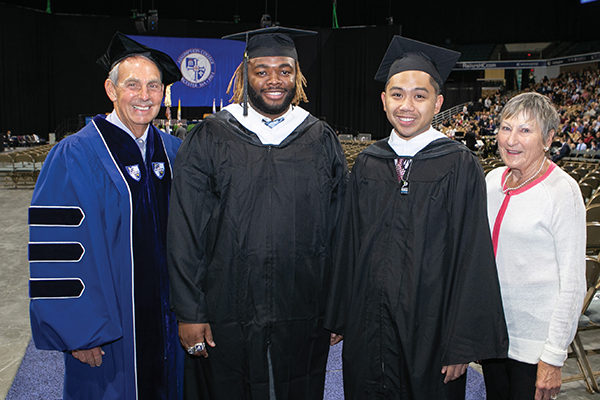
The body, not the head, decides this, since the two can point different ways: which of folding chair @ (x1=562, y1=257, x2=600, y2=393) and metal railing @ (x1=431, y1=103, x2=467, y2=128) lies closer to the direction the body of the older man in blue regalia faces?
the folding chair

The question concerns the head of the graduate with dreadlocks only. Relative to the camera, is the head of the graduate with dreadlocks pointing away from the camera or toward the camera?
toward the camera

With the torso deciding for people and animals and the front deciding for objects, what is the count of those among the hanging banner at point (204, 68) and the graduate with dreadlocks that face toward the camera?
2

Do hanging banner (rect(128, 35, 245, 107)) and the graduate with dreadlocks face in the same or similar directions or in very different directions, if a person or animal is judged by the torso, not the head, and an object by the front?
same or similar directions

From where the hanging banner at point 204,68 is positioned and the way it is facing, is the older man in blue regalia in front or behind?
in front

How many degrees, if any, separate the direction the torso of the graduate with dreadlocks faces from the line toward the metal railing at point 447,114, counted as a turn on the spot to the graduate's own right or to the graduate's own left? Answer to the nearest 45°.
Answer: approximately 180°

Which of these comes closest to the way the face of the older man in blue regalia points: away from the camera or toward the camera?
toward the camera

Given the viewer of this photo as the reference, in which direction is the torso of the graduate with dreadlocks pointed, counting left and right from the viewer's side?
facing the viewer

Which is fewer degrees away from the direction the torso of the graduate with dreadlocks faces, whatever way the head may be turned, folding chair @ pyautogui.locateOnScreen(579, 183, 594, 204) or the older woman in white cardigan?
the older woman in white cardigan

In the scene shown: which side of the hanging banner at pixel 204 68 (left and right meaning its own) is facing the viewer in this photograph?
front

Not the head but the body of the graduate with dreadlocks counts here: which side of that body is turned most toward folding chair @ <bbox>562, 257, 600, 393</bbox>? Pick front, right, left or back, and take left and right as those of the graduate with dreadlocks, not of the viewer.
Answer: left
